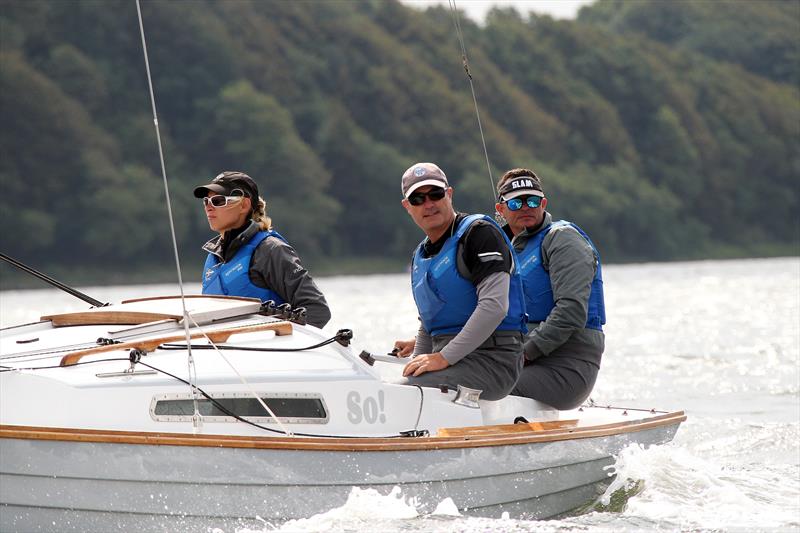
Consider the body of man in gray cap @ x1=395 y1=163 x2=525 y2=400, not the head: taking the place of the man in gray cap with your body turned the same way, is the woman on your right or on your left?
on your right

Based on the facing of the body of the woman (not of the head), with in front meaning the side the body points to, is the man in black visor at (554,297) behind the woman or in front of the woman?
behind

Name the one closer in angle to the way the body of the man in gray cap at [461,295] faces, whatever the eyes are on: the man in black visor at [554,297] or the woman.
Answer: the woman

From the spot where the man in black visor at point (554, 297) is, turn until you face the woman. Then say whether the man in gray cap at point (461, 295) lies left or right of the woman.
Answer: left

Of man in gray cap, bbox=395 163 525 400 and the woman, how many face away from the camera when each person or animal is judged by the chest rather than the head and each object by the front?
0

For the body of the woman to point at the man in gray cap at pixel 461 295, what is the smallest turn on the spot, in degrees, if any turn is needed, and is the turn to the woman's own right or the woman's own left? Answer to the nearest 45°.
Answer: approximately 90° to the woman's own left

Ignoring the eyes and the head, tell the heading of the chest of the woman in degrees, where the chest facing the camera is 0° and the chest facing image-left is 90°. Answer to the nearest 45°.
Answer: approximately 45°

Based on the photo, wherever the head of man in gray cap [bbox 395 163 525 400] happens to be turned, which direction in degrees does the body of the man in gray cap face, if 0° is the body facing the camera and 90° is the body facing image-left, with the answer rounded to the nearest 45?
approximately 45°
